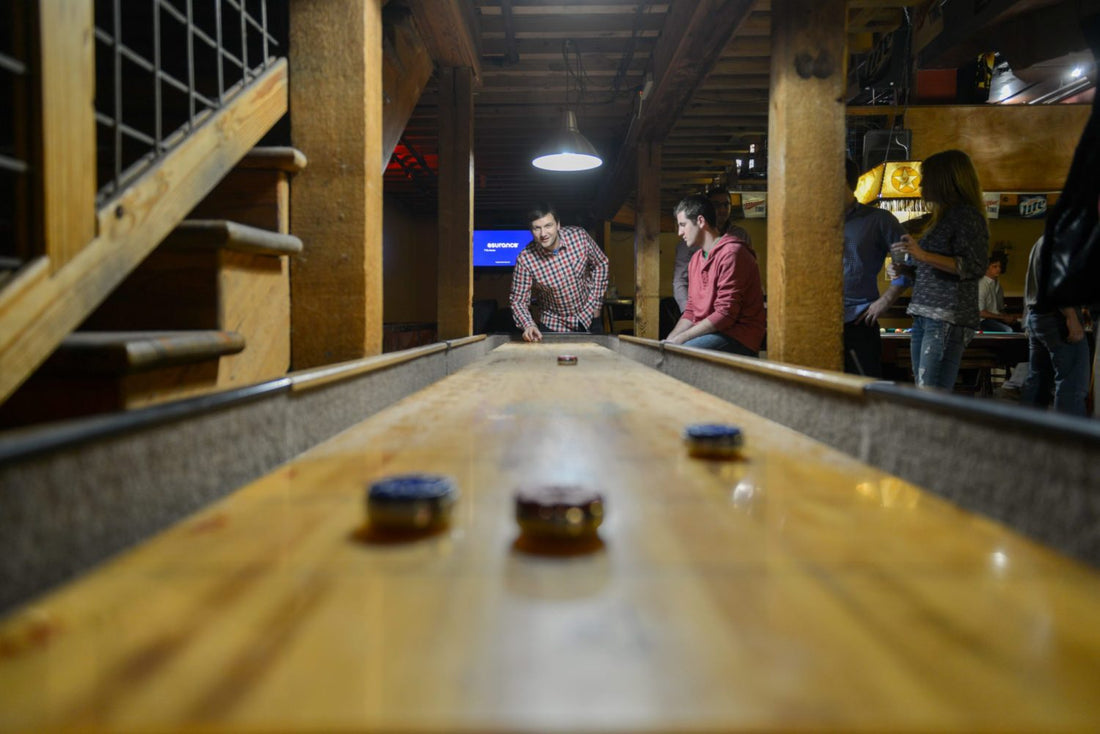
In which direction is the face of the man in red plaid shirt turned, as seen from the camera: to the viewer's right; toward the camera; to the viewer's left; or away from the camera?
toward the camera

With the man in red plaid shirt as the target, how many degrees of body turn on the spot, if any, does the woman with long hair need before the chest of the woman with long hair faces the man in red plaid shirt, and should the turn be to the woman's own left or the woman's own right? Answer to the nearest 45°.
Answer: approximately 45° to the woman's own right

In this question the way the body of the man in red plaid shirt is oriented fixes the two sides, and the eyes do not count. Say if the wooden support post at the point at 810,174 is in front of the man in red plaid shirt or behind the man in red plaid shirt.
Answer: in front

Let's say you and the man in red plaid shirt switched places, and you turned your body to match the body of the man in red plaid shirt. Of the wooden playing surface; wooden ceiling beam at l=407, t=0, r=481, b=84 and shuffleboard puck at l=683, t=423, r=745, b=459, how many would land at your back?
0

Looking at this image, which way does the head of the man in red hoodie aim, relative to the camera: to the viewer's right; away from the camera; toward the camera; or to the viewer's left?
to the viewer's left

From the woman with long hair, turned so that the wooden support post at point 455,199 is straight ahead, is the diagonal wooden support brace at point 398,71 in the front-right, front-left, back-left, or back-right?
front-left

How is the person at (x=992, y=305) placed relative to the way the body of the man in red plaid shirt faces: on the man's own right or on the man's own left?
on the man's own left

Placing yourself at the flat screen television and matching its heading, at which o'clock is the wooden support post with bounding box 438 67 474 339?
The wooden support post is roughly at 12 o'clock from the flat screen television.

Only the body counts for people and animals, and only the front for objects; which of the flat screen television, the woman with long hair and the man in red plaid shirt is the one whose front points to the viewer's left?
the woman with long hair

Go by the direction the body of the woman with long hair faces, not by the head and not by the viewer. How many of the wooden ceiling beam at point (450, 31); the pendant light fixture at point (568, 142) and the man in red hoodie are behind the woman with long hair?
0

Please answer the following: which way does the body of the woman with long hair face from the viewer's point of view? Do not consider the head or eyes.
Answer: to the viewer's left

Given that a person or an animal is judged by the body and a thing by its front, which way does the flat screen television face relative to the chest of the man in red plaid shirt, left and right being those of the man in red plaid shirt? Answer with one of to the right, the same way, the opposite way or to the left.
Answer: the same way

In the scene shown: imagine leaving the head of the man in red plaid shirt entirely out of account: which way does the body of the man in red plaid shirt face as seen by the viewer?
toward the camera

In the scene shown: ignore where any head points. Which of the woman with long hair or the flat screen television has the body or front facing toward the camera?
the flat screen television

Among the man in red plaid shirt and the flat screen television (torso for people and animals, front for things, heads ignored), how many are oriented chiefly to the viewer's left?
0

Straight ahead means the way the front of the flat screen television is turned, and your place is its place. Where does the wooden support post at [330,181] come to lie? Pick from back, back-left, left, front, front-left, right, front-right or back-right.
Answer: front

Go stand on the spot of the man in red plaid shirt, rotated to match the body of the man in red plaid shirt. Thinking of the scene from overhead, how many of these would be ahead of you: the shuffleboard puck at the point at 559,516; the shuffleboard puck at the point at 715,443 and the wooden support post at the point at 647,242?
2
